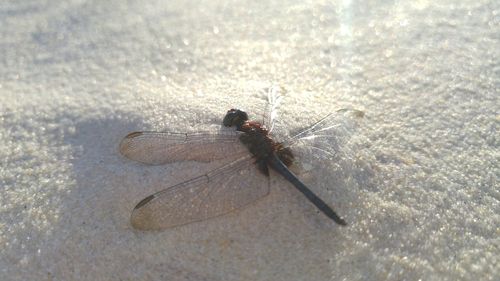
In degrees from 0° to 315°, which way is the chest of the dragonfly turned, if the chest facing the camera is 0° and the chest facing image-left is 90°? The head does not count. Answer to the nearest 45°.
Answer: approximately 135°
